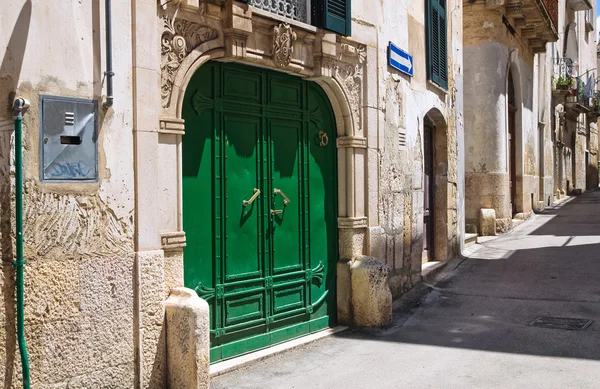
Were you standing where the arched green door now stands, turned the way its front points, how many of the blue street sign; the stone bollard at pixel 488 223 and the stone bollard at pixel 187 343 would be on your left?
2

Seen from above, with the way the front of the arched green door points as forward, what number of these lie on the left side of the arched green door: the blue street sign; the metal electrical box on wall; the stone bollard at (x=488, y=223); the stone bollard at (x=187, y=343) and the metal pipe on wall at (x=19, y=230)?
2

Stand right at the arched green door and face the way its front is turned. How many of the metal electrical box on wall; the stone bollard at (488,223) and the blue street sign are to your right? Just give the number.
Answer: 1

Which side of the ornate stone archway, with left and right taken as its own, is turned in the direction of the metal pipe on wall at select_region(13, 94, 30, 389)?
right

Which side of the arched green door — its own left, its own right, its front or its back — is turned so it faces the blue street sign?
left

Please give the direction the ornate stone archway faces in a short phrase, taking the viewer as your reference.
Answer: facing the viewer and to the right of the viewer

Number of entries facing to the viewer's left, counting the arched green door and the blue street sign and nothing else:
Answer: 0

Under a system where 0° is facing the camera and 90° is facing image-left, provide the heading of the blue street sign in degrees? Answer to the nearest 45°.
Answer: approximately 315°

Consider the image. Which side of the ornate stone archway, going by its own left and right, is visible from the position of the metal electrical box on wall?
right

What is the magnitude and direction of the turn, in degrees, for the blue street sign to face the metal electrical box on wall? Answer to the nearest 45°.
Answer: approximately 90° to its right

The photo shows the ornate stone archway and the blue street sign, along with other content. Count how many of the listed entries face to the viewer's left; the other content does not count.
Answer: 0
